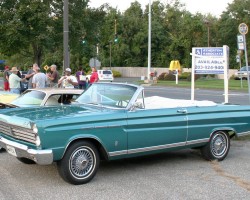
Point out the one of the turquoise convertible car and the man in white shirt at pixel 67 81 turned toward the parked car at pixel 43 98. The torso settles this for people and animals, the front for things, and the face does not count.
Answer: the man in white shirt

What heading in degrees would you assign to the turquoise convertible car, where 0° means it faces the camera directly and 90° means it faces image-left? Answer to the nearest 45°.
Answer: approximately 45°

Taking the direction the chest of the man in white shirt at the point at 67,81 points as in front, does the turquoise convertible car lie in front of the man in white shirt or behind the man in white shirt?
in front

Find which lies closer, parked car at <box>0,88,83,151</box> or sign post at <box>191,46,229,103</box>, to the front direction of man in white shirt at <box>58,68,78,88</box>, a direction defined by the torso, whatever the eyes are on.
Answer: the parked car

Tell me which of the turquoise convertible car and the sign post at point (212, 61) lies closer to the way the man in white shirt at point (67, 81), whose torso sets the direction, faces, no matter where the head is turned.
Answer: the turquoise convertible car

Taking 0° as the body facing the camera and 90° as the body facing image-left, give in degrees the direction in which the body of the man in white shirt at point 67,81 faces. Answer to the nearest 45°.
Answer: approximately 0°

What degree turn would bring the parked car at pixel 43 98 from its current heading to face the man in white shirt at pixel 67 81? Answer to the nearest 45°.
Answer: approximately 135° to its right
